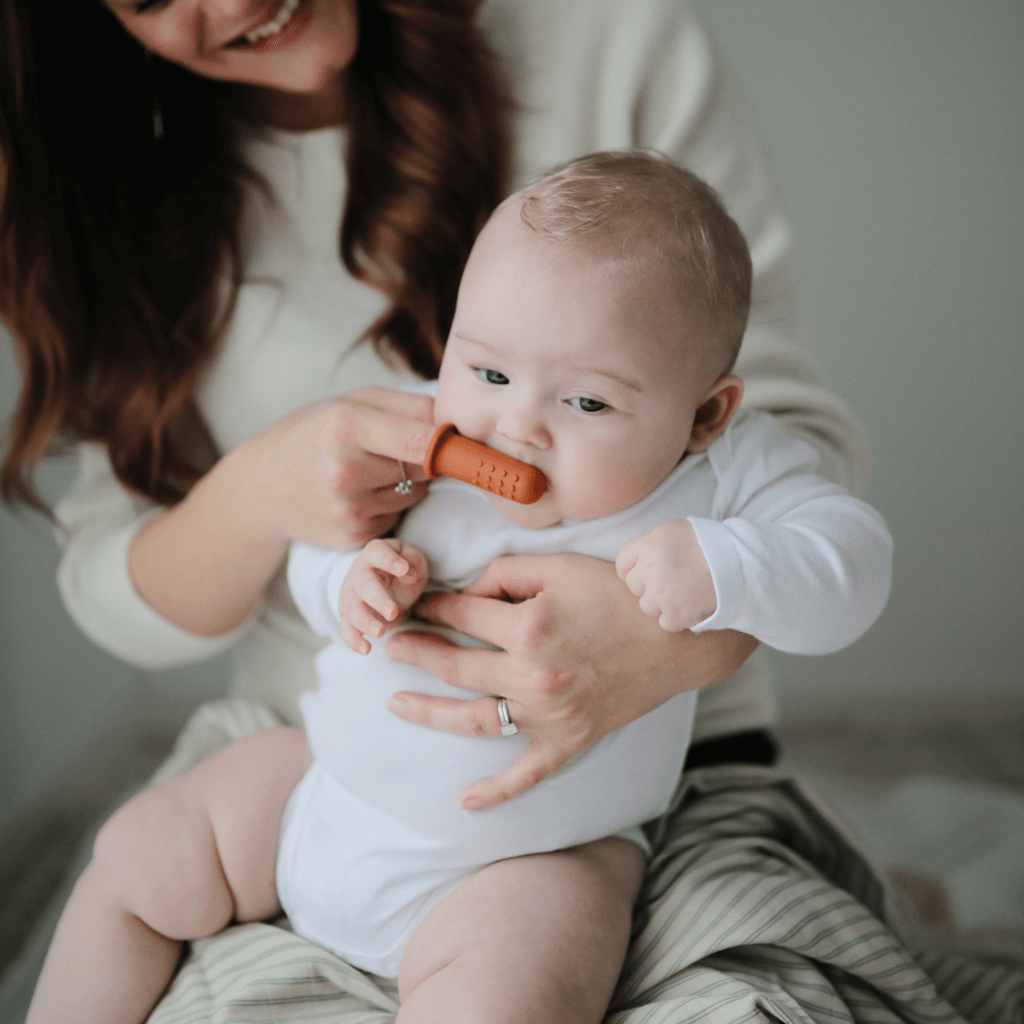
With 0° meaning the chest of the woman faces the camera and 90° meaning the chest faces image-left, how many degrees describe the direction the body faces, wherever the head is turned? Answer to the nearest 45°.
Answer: approximately 0°

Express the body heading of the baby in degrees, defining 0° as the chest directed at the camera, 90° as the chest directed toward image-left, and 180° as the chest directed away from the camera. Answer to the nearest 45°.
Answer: approximately 45°
